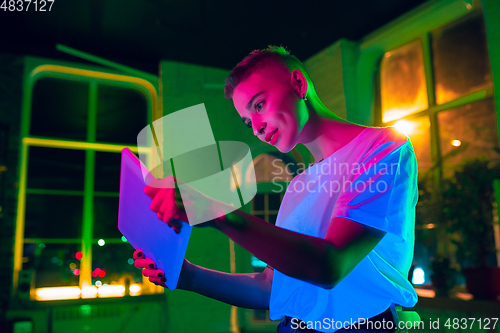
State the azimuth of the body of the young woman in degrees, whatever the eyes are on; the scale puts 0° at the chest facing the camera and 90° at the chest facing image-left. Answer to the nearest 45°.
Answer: approximately 45°

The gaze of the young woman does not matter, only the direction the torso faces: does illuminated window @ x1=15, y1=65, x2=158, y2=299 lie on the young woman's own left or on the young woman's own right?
on the young woman's own right

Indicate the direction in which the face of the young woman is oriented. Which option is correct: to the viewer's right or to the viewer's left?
to the viewer's left

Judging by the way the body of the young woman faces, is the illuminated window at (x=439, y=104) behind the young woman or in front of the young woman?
behind
